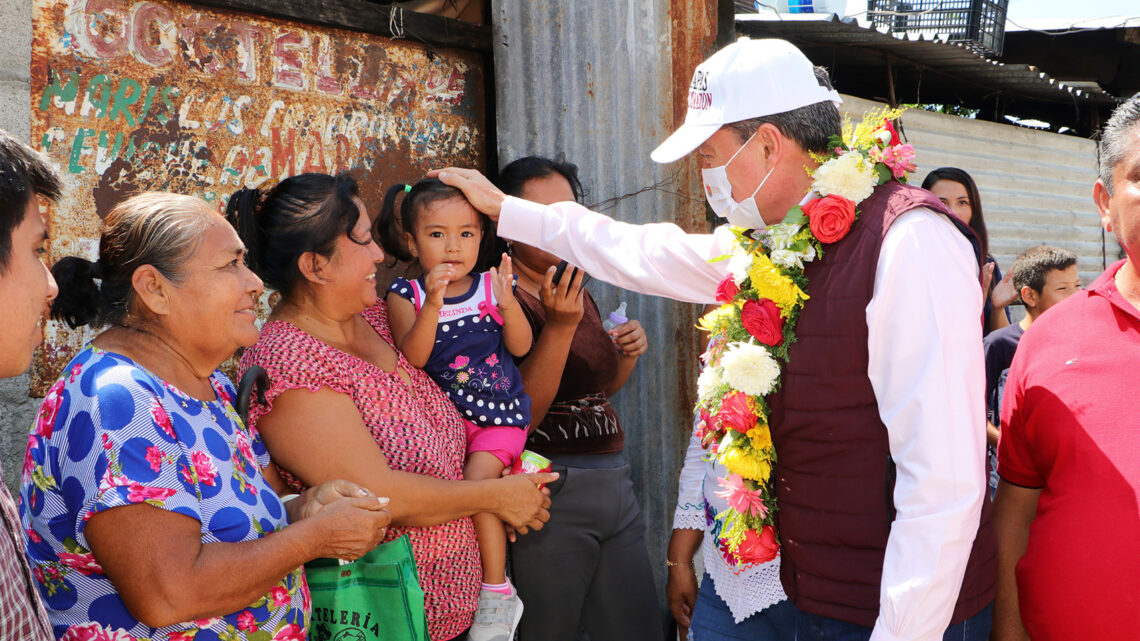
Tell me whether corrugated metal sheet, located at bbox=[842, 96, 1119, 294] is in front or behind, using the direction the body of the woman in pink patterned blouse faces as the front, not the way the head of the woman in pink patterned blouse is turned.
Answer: in front

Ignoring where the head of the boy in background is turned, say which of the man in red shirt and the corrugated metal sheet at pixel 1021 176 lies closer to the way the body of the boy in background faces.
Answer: the man in red shirt

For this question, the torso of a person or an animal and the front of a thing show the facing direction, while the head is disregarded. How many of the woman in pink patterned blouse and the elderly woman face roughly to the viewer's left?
0

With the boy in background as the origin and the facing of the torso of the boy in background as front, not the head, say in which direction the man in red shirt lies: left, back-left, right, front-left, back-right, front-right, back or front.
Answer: front-right

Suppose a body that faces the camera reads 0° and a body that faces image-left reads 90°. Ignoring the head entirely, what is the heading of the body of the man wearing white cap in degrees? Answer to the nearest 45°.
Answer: approximately 90°

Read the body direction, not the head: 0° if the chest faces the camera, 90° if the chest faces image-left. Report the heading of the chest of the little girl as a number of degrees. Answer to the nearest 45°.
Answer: approximately 0°

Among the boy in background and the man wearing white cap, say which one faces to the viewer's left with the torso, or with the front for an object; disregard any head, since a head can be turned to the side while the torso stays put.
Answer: the man wearing white cap

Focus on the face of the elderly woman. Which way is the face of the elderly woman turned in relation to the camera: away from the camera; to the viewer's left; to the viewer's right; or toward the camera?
to the viewer's right

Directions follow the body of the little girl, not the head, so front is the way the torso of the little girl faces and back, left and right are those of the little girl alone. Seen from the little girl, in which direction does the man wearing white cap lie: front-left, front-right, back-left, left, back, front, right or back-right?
front-left

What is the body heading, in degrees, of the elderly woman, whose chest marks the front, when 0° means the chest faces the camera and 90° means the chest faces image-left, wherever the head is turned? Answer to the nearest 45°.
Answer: approximately 270°

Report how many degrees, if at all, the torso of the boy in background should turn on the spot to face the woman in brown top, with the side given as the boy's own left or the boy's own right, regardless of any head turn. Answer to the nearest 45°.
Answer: approximately 90° to the boy's own right

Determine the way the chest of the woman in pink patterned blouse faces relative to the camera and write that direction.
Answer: to the viewer's right

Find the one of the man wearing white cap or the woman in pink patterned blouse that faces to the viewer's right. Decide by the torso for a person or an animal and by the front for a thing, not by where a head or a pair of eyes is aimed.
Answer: the woman in pink patterned blouse
